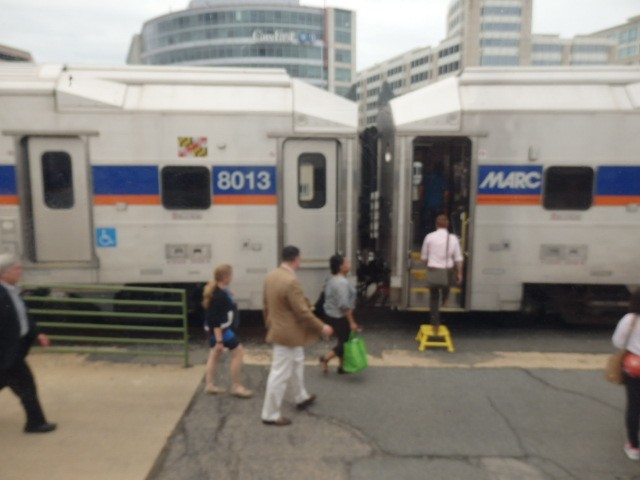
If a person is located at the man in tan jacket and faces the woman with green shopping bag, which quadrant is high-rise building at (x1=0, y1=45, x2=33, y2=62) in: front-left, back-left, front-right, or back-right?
front-left

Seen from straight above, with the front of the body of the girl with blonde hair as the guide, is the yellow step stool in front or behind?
in front

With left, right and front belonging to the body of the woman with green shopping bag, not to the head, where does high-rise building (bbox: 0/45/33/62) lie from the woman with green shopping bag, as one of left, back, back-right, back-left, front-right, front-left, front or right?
back-left

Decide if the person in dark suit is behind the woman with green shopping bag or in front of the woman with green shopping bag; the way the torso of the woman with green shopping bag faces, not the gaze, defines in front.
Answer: behind

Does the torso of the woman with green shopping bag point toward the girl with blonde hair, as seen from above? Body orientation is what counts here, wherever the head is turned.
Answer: no

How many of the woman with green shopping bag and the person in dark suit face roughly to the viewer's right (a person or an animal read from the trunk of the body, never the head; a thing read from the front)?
2

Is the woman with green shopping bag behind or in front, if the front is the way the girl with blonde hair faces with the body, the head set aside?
in front

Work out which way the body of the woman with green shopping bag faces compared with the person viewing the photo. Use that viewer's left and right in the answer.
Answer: facing to the right of the viewer

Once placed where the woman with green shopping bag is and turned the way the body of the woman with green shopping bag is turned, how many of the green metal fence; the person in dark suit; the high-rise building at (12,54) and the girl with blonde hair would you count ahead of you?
0

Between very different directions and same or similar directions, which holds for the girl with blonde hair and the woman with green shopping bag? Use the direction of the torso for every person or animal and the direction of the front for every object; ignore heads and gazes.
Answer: same or similar directions

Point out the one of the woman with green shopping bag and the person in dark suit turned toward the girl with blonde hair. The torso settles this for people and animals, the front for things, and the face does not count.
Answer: the person in dark suit

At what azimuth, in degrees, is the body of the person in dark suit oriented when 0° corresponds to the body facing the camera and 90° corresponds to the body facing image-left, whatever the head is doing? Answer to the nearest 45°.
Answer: approximately 270°

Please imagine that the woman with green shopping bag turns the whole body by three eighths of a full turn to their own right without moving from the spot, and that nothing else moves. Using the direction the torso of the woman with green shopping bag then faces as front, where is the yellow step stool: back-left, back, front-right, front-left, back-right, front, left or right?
back

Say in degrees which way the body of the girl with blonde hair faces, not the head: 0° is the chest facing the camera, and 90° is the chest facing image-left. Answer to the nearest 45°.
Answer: approximately 270°

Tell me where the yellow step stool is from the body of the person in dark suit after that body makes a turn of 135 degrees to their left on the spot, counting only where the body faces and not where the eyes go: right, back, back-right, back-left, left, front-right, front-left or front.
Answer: back-right
